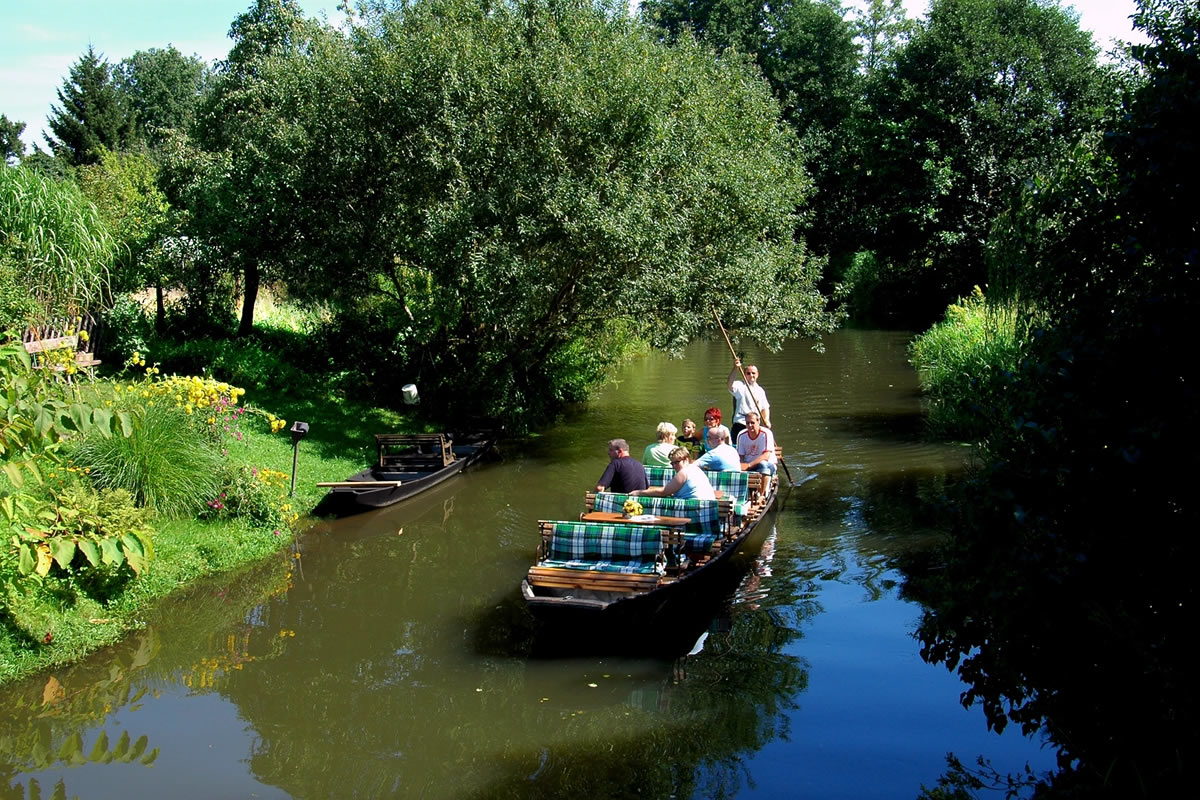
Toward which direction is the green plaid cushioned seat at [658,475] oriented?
toward the camera

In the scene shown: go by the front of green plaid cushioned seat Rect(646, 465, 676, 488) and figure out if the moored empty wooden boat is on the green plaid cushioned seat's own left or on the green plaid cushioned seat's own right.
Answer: on the green plaid cushioned seat's own right

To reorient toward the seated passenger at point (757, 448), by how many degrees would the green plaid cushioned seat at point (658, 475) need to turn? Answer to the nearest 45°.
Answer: approximately 135° to its left

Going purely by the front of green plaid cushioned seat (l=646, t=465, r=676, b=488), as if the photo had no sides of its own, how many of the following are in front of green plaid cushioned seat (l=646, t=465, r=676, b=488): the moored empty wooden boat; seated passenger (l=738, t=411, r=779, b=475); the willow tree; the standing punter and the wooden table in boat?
1

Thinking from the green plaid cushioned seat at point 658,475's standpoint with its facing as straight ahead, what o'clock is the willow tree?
The willow tree is roughly at 5 o'clock from the green plaid cushioned seat.

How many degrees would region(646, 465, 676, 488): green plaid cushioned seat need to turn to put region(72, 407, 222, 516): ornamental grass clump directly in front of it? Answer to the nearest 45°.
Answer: approximately 90° to its right

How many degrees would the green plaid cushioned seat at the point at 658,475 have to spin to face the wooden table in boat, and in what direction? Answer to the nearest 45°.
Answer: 0° — it already faces it

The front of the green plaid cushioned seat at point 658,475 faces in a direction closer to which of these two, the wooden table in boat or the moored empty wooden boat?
the wooden table in boat

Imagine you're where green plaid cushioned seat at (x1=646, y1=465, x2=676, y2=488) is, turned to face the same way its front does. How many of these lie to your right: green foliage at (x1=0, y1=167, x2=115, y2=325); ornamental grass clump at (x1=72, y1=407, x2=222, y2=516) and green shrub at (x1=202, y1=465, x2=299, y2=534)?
3

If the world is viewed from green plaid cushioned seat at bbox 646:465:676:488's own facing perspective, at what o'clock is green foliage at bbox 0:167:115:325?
The green foliage is roughly at 3 o'clock from the green plaid cushioned seat.

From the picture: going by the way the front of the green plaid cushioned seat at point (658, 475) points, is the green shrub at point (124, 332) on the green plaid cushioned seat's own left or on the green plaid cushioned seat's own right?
on the green plaid cushioned seat's own right

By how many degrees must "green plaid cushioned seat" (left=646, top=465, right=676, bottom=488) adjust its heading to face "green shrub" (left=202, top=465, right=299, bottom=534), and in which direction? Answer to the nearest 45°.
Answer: approximately 90° to its right
